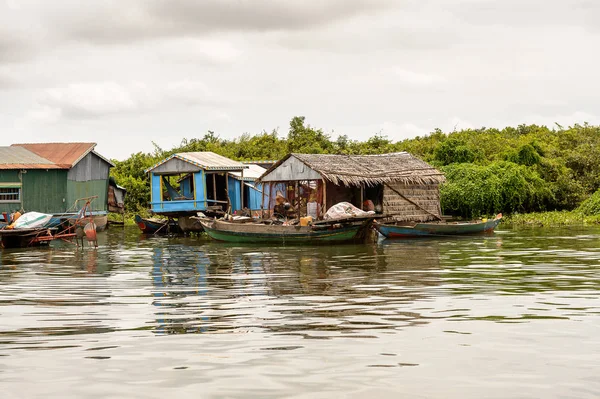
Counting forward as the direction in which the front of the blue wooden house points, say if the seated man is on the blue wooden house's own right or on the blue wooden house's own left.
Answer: on the blue wooden house's own left

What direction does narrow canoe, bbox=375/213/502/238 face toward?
to the viewer's right

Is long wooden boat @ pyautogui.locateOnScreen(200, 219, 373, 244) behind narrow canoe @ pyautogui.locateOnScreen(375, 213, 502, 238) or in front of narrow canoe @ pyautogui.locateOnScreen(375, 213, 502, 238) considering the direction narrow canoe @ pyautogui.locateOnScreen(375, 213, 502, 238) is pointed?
behind

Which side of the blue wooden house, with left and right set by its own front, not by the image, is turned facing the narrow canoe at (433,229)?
left

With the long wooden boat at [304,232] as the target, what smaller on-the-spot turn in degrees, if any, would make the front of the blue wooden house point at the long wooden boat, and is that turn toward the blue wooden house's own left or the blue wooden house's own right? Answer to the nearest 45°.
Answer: approximately 45° to the blue wooden house's own left

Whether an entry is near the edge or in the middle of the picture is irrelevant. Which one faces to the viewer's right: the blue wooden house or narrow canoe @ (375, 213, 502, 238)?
the narrow canoe

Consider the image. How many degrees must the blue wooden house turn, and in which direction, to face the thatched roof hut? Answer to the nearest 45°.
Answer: approximately 90° to its left

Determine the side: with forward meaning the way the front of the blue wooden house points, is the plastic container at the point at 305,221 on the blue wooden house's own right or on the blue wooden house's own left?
on the blue wooden house's own left

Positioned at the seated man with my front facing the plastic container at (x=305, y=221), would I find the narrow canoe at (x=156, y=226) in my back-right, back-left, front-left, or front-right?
back-right

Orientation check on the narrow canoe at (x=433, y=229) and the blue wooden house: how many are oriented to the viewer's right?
1

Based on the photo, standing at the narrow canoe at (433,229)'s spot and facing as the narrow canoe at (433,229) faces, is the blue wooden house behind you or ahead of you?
behind

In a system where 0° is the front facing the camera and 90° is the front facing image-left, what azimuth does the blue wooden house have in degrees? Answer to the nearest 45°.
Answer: approximately 45°

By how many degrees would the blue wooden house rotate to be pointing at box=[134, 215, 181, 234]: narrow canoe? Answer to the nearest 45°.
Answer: approximately 90° to its right

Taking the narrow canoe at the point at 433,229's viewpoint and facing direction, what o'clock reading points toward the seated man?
The seated man is roughly at 6 o'clock from the narrow canoe.

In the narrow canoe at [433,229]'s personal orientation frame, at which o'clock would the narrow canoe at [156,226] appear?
the narrow canoe at [156,226] is roughly at 7 o'clock from the narrow canoe at [433,229].
